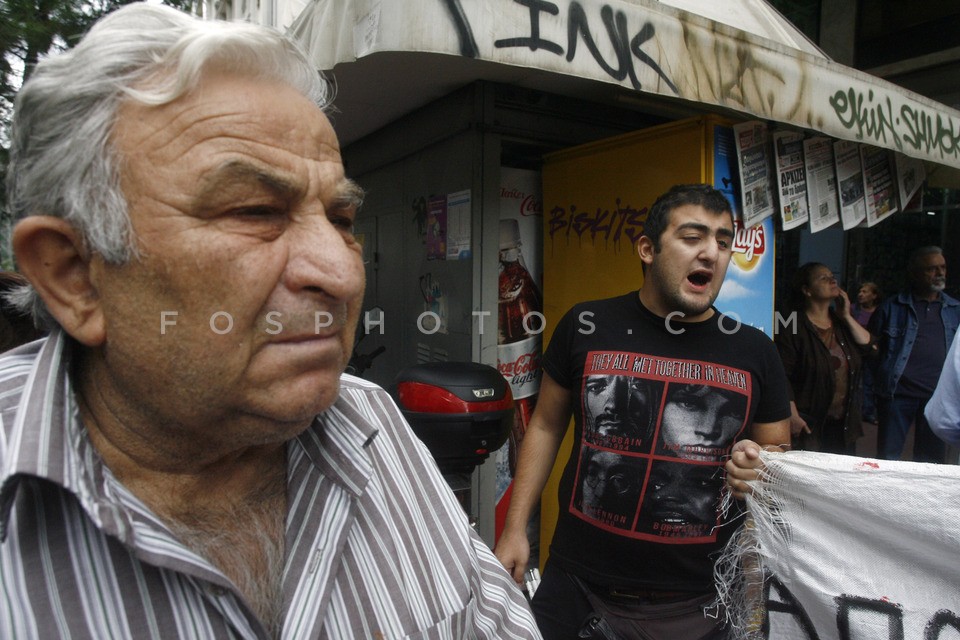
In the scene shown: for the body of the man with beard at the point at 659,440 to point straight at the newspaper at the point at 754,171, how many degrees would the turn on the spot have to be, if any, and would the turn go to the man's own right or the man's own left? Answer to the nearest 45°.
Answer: approximately 180°

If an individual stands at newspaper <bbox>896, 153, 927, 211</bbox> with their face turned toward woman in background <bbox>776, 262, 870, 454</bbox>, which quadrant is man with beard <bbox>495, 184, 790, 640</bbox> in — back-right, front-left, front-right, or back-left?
front-left

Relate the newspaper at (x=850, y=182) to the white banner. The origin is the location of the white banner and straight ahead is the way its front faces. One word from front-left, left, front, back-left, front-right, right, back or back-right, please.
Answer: back

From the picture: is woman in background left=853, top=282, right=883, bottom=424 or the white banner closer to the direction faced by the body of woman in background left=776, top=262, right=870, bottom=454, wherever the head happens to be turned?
the white banner

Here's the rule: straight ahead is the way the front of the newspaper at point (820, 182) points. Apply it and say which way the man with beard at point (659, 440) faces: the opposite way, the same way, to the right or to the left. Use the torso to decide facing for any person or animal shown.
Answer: the same way

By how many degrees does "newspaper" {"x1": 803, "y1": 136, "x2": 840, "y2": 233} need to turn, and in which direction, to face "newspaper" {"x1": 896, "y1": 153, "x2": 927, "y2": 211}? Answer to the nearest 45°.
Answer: approximately 135° to its left

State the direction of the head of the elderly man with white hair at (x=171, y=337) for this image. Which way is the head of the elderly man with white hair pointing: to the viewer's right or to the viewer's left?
to the viewer's right

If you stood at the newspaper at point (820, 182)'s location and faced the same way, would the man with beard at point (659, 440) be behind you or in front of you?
in front

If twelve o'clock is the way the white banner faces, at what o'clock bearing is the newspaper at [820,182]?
The newspaper is roughly at 6 o'clock from the white banner.

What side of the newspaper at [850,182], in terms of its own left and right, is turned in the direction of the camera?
front

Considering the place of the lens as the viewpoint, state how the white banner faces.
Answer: facing the viewer
